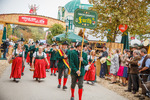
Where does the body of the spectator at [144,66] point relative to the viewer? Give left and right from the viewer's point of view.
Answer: facing to the left of the viewer

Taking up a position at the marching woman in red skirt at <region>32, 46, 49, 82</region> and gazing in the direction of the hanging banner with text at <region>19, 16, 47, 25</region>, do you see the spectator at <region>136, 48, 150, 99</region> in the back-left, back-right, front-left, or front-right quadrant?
back-right

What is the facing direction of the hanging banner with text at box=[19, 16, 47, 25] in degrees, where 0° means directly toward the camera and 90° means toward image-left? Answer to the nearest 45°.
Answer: approximately 0°

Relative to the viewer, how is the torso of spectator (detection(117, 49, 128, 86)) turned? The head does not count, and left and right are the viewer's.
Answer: facing to the left of the viewer

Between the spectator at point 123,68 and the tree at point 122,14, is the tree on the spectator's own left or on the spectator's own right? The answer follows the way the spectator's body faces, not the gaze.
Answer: on the spectator's own right

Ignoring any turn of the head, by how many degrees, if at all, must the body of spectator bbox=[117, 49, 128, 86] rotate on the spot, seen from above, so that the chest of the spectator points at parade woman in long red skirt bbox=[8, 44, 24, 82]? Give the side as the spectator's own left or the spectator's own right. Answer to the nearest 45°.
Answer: approximately 45° to the spectator's own left
